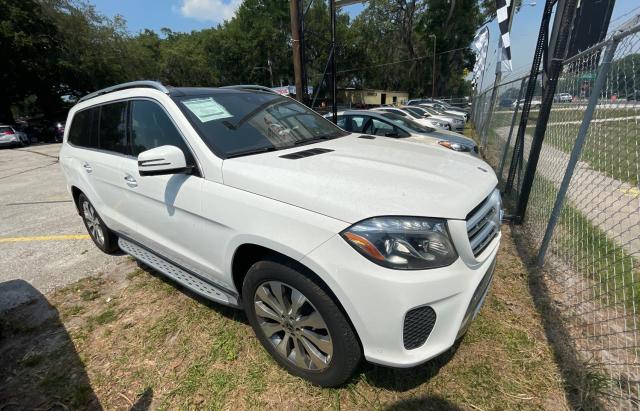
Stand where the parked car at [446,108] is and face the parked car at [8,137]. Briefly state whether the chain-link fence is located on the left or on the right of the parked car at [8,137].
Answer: left

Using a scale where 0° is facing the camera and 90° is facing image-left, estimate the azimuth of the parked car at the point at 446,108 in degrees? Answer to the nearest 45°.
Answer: approximately 315°

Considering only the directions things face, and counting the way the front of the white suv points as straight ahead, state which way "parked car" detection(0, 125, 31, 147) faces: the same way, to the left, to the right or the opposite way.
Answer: to the left

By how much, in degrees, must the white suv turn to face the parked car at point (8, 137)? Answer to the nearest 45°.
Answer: approximately 180°

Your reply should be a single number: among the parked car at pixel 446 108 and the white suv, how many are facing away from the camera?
0

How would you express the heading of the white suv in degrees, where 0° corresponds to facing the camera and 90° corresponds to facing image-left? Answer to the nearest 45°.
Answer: approximately 315°

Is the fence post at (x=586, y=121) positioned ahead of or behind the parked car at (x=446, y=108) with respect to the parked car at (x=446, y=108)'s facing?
ahead

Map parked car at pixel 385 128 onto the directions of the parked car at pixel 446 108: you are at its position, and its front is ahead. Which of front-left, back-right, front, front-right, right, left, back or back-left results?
front-right
